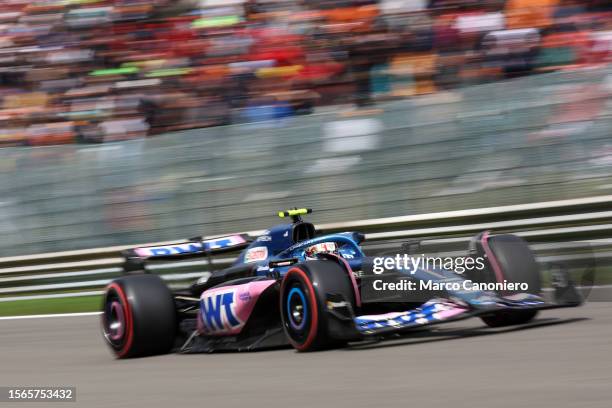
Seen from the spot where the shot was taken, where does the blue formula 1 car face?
facing the viewer and to the right of the viewer
